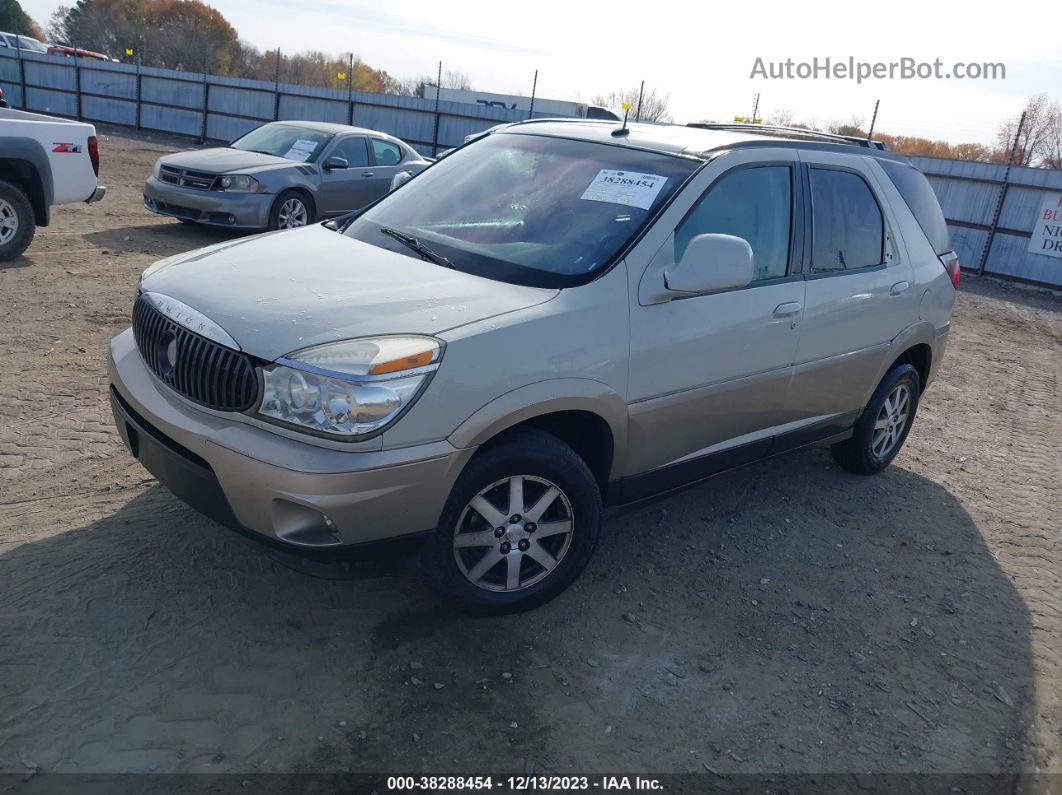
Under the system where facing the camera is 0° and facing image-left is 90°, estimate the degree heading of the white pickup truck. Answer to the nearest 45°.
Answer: approximately 90°

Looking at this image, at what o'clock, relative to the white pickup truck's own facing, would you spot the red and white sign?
The red and white sign is roughly at 6 o'clock from the white pickup truck.

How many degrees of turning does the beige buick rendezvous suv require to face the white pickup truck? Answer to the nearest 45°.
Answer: approximately 90° to its right

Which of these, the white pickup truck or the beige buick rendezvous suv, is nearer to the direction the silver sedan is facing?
the white pickup truck

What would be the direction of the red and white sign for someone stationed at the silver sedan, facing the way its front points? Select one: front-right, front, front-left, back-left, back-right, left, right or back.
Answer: back-left

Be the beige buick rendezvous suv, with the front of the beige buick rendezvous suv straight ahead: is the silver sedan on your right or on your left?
on your right

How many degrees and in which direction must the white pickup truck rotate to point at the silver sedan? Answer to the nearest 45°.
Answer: approximately 135° to its right

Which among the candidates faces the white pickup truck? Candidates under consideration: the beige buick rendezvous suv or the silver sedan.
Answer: the silver sedan

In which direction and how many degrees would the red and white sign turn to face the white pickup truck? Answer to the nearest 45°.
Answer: approximately 45° to its right
